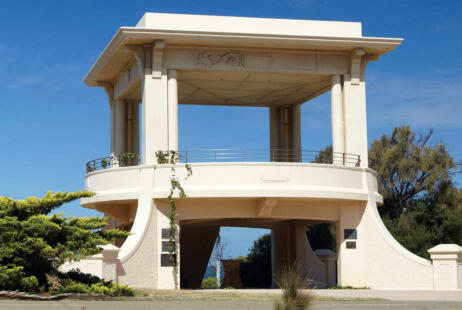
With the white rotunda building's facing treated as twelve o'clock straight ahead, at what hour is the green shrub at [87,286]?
The green shrub is roughly at 1 o'clock from the white rotunda building.

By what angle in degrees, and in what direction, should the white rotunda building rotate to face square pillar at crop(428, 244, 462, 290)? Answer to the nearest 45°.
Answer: approximately 90° to its left

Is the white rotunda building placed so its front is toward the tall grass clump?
yes

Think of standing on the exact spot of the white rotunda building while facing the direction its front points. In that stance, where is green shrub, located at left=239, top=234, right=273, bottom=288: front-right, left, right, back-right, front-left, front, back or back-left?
back

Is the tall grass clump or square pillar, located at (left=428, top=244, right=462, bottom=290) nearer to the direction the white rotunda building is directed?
the tall grass clump

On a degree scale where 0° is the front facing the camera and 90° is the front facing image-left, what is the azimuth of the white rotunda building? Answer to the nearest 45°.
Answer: approximately 0°

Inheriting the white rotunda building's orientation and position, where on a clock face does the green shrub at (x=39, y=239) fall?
The green shrub is roughly at 1 o'clock from the white rotunda building.

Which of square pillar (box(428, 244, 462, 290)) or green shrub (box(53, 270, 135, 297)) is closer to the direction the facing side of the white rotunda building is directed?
the green shrub

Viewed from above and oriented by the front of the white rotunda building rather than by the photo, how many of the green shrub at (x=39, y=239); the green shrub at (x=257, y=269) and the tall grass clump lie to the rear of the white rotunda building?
1
